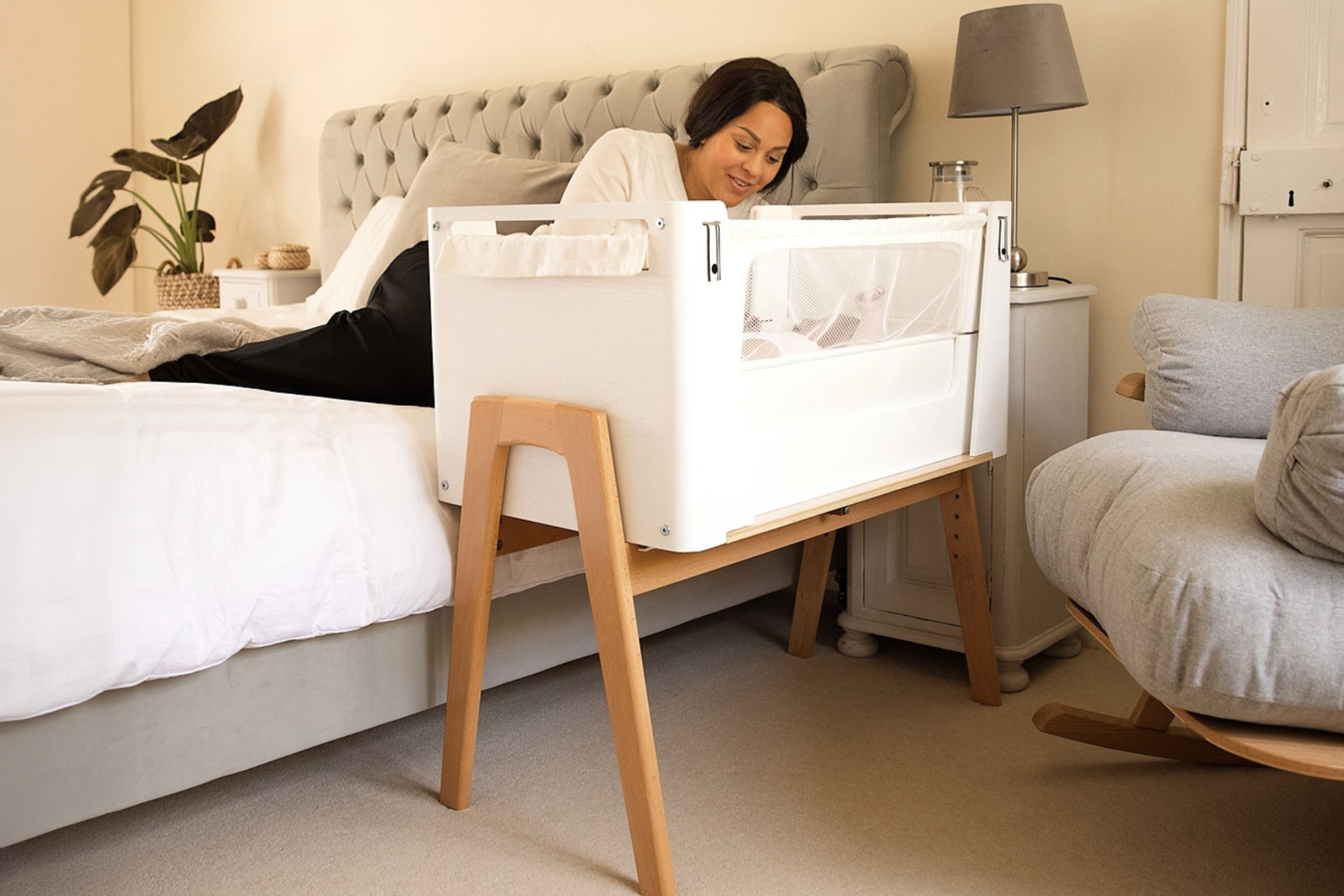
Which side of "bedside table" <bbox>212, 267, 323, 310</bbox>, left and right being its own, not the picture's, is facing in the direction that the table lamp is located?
left

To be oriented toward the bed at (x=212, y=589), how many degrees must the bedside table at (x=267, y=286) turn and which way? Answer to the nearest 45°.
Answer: approximately 45° to its left

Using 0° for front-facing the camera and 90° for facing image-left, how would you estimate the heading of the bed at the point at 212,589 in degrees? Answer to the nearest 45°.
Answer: approximately 45°

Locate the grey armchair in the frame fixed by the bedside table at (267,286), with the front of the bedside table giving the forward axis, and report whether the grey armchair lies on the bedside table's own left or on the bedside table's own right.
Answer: on the bedside table's own left

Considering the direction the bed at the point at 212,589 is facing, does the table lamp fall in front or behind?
behind
